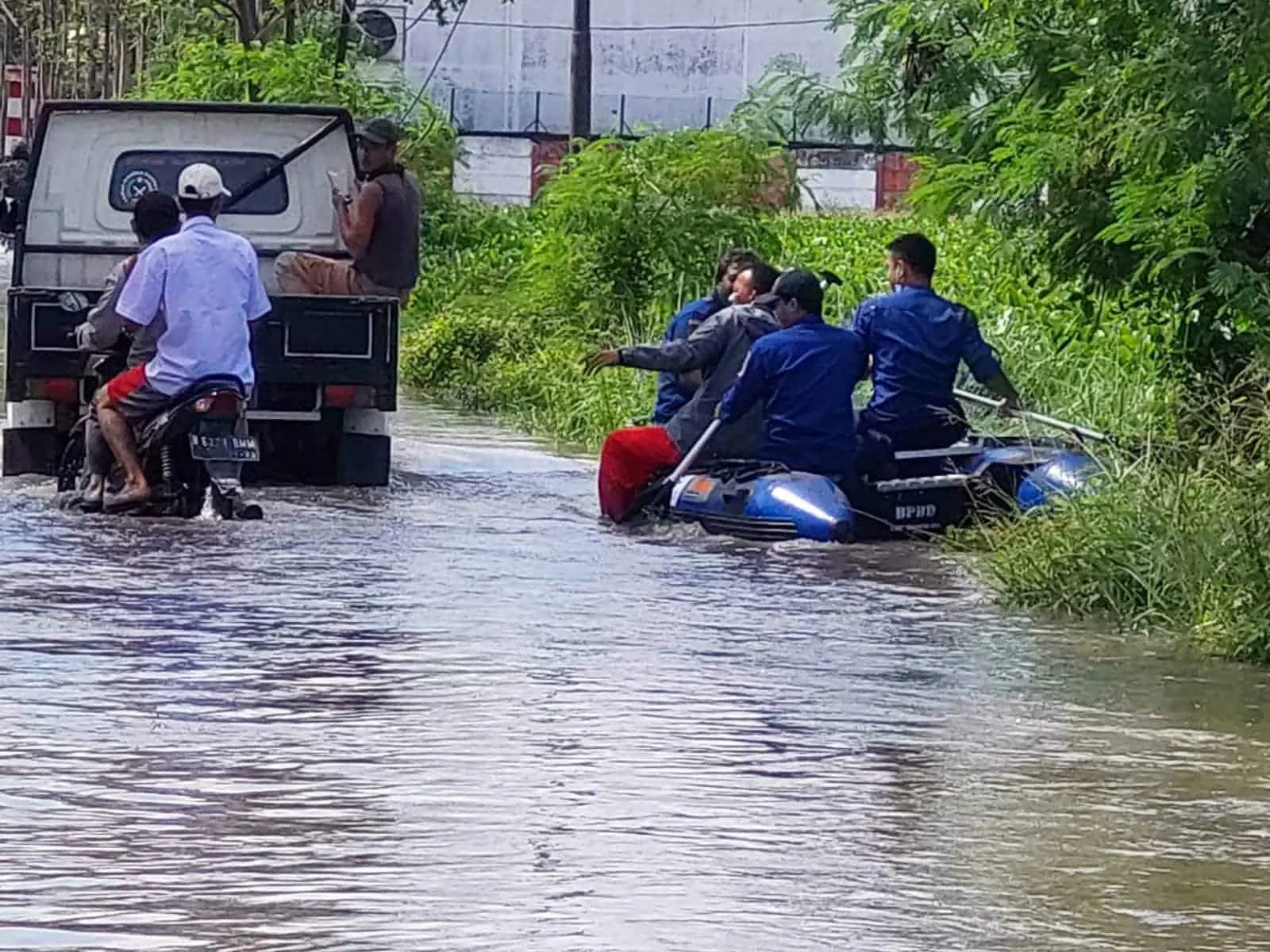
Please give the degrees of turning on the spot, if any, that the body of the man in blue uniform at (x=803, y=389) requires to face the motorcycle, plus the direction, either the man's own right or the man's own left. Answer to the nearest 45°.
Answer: approximately 45° to the man's own left

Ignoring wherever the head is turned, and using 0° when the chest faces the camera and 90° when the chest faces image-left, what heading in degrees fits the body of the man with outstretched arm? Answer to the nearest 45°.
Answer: approximately 90°

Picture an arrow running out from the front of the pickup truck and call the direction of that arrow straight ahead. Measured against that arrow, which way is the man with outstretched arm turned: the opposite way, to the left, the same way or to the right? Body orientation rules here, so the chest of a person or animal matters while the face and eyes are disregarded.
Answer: to the left

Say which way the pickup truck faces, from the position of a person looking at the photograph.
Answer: facing away from the viewer

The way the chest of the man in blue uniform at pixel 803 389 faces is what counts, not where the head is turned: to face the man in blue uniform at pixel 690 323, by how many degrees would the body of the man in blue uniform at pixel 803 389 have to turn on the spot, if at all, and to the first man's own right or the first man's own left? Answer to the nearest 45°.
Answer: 0° — they already face them

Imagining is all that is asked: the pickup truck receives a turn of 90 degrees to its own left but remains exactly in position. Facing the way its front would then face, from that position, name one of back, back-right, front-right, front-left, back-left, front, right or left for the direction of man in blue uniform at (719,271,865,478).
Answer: back-left

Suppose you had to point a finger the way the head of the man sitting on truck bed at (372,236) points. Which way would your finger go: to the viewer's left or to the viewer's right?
to the viewer's left

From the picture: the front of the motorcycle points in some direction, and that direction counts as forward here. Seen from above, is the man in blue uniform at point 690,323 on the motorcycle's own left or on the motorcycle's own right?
on the motorcycle's own right

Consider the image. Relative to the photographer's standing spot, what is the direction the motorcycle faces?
facing away from the viewer and to the left of the viewer

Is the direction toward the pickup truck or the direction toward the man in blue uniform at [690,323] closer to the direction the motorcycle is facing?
the pickup truck

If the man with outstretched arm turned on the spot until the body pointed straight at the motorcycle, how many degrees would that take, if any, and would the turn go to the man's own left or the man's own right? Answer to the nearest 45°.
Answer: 0° — they already face it
